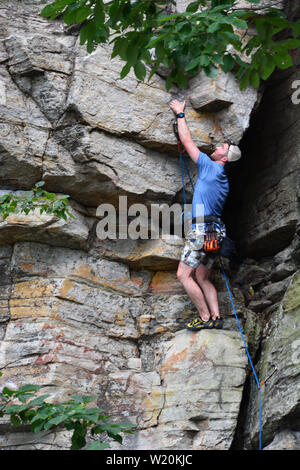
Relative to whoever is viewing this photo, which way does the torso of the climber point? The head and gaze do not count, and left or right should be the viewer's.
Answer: facing to the left of the viewer
